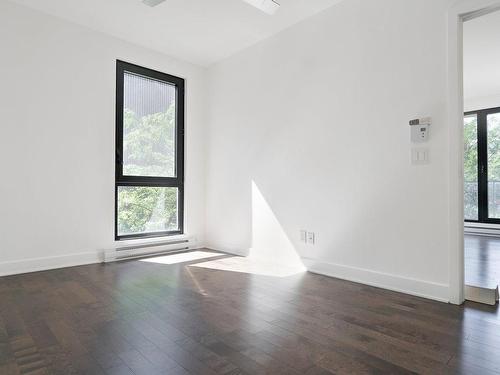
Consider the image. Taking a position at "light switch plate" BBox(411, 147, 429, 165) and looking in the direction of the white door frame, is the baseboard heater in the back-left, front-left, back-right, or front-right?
back-right

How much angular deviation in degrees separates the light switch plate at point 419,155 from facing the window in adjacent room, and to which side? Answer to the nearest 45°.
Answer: approximately 180°

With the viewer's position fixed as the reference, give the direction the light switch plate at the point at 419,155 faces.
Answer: facing the viewer

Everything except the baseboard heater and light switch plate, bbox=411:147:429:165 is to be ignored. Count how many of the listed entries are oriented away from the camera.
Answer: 0

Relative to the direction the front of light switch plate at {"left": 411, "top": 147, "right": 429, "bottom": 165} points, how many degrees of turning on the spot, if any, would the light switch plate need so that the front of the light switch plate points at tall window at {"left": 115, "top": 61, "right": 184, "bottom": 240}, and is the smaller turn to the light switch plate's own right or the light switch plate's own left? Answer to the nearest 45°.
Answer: approximately 90° to the light switch plate's own right

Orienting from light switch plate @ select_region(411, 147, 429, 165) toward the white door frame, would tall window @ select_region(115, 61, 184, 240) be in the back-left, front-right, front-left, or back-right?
back-right

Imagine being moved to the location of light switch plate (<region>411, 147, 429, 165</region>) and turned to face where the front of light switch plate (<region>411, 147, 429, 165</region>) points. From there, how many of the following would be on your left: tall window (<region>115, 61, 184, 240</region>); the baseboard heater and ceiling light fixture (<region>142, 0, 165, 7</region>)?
0

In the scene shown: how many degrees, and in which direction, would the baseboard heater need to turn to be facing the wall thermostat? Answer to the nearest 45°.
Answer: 0° — it already faces it

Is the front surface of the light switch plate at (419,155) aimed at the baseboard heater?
no

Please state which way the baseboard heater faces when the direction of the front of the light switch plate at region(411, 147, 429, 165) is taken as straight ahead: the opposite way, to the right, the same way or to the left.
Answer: to the left

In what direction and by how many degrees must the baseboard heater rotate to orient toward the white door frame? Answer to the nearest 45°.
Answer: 0° — it already faces it

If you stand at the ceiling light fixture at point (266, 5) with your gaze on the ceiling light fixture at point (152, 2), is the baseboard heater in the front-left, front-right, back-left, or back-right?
front-right
